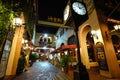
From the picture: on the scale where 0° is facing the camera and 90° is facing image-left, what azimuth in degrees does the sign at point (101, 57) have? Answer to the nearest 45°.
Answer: approximately 0°
